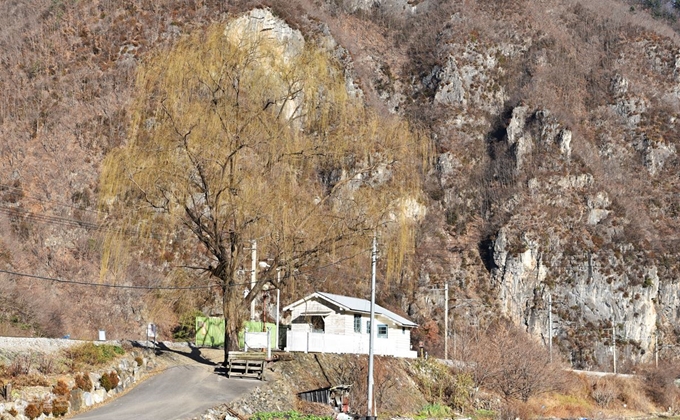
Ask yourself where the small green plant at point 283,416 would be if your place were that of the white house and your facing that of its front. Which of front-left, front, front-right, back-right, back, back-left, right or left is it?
front-left

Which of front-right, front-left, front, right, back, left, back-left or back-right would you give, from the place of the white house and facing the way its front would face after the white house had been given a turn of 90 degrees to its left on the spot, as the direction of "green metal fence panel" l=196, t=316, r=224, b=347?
back-right

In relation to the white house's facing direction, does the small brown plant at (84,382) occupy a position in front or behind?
in front

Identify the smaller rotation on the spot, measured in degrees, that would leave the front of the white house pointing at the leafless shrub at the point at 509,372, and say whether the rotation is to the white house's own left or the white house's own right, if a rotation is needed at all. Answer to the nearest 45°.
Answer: approximately 135° to the white house's own left

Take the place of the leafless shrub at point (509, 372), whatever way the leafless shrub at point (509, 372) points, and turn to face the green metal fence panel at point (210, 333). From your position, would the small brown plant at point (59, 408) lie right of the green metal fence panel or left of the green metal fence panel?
left

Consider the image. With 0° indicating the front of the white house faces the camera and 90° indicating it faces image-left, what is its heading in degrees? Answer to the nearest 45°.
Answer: approximately 45°

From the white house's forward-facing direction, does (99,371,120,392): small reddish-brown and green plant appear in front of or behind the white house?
in front

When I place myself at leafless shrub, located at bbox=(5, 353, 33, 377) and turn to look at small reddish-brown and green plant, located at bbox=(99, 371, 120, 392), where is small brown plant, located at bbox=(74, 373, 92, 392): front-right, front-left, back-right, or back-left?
front-right

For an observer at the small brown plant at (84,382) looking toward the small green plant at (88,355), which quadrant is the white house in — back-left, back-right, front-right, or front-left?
front-right
